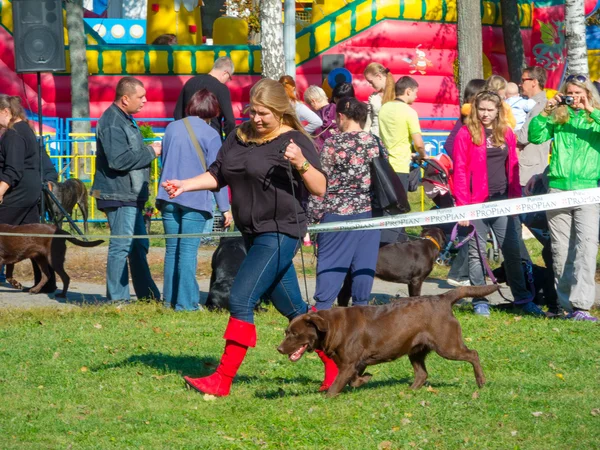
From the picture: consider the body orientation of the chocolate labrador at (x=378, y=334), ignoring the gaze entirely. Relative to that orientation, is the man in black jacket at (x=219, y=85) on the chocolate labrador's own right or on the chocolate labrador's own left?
on the chocolate labrador's own right

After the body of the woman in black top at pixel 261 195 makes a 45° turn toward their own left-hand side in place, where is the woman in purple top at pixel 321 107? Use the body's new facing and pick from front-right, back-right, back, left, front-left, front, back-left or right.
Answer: back

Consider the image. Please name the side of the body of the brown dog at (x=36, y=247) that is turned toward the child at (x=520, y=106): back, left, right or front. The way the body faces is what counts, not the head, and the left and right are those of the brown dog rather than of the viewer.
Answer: back

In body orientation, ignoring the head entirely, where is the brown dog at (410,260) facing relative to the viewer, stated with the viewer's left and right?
facing to the right of the viewer

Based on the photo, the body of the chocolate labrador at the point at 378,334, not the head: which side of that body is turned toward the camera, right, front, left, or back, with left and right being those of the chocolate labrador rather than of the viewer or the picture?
left

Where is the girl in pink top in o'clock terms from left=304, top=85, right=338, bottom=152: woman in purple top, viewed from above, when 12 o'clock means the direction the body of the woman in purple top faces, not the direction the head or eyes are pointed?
The girl in pink top is roughly at 8 o'clock from the woman in purple top.

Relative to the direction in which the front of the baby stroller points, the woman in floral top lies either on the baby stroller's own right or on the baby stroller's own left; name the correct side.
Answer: on the baby stroller's own right

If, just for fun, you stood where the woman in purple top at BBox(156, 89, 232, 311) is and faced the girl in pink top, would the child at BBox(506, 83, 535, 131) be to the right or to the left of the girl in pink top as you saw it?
left

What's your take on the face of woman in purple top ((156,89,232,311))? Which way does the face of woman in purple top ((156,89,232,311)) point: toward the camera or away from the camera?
away from the camera
